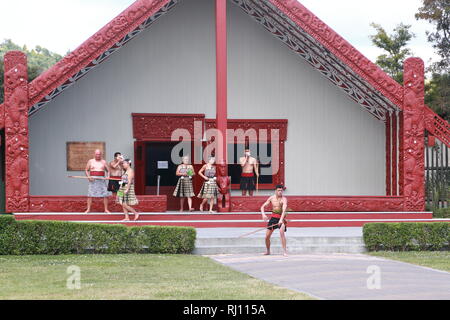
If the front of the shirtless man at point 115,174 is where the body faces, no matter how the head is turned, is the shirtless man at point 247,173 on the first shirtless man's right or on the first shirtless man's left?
on the first shirtless man's left

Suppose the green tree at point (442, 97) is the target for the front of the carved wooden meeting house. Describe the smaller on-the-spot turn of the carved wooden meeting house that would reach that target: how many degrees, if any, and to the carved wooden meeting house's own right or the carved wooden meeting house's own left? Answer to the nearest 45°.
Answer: approximately 135° to the carved wooden meeting house's own left

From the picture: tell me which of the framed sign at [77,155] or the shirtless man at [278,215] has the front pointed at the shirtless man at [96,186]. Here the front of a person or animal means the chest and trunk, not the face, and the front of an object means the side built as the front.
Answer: the framed sign

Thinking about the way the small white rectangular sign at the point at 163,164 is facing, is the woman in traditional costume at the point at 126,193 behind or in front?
in front

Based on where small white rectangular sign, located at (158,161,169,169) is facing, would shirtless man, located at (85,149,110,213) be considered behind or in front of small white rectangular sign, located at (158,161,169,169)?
in front

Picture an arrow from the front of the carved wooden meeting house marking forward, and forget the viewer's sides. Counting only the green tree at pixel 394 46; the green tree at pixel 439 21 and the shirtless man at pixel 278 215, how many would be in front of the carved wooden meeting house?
1

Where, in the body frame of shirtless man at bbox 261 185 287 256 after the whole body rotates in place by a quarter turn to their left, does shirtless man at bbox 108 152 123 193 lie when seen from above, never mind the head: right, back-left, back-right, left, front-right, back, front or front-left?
back-left
